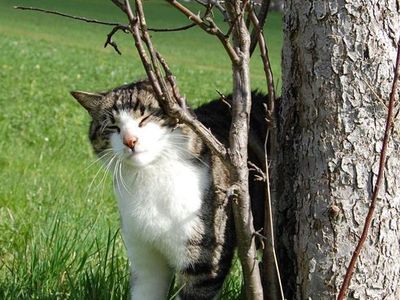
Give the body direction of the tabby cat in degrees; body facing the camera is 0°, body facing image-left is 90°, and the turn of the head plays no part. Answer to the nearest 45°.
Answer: approximately 45°

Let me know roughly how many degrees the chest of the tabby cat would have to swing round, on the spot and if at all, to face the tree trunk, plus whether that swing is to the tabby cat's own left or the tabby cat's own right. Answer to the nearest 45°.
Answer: approximately 90° to the tabby cat's own left
